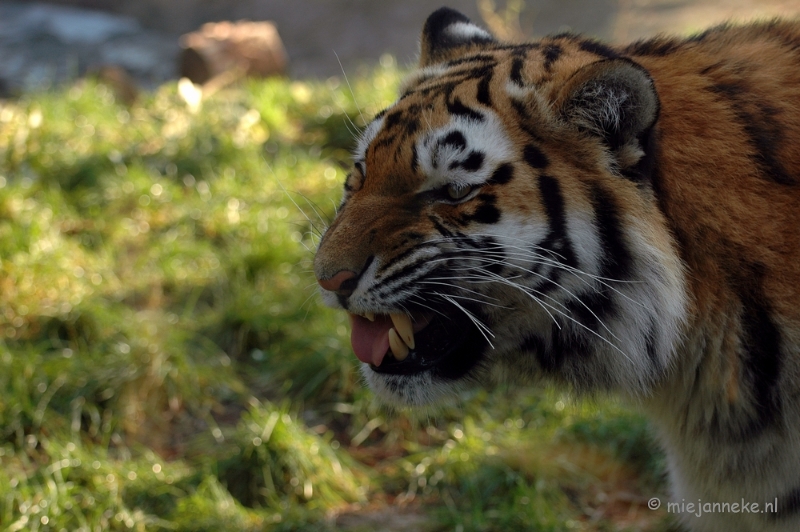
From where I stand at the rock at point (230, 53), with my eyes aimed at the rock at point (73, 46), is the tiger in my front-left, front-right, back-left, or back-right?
back-left

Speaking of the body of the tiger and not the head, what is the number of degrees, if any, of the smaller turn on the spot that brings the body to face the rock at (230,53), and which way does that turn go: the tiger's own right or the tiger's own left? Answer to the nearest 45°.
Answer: approximately 45° to the tiger's own right

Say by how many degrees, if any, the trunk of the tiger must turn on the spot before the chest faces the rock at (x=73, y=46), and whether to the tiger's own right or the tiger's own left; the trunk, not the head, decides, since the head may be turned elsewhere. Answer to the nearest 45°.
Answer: approximately 45° to the tiger's own right

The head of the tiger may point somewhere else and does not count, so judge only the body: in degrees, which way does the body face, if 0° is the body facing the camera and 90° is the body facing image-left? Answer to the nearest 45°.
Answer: approximately 90°
